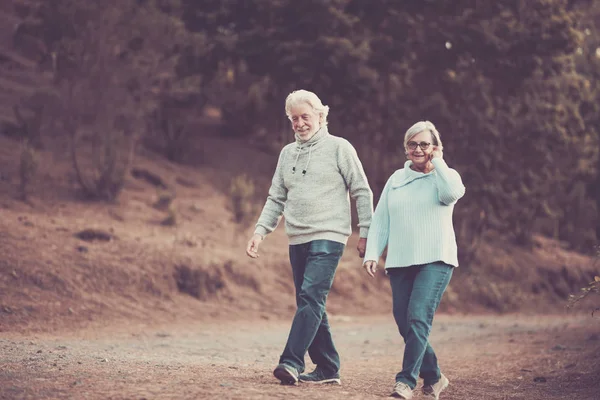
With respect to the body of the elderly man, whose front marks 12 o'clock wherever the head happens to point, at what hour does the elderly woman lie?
The elderly woman is roughly at 8 o'clock from the elderly man.

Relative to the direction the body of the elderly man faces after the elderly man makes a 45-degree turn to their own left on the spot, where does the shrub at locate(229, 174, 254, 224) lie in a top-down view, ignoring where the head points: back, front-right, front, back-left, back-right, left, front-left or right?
back

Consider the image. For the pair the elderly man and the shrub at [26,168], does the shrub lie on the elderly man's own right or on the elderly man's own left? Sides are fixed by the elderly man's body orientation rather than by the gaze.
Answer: on the elderly man's own right

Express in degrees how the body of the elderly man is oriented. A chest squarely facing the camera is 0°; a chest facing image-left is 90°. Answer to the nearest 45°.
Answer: approximately 45°

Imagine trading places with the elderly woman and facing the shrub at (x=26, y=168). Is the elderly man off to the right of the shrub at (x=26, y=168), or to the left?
left
